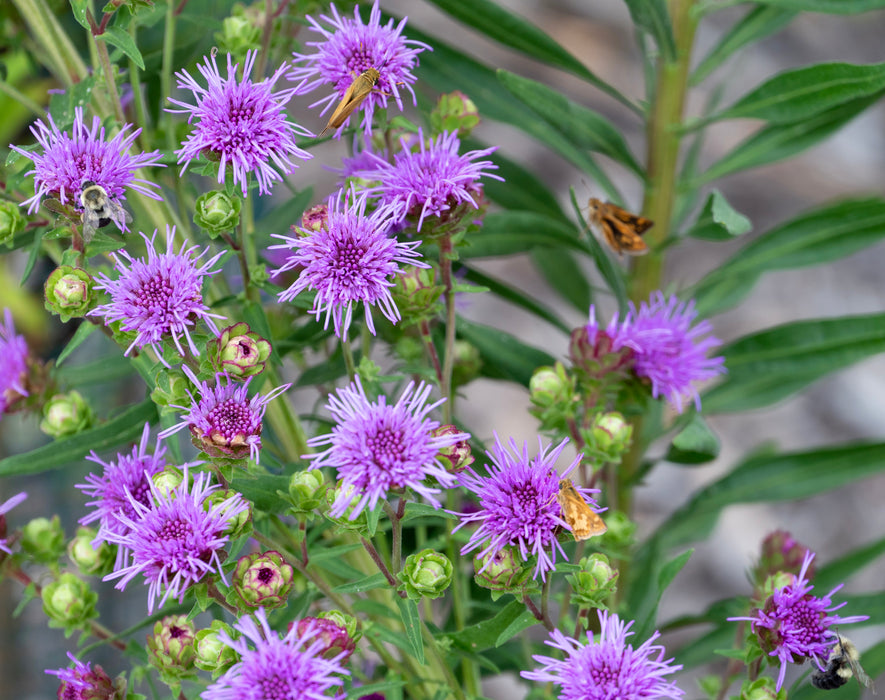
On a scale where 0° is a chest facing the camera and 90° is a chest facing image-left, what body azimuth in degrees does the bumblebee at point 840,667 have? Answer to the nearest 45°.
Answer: approximately 90°
